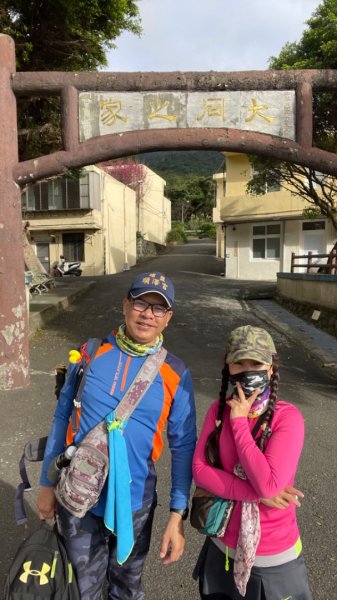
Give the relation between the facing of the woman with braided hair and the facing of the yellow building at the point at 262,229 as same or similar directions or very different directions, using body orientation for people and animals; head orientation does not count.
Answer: same or similar directions

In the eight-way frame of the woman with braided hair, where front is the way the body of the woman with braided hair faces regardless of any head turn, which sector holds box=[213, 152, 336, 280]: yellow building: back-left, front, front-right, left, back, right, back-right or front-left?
back

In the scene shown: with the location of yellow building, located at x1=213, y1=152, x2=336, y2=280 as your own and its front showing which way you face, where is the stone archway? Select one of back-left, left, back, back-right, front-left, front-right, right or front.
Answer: front

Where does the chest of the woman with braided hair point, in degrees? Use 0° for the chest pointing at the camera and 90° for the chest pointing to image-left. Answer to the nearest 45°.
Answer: approximately 0°

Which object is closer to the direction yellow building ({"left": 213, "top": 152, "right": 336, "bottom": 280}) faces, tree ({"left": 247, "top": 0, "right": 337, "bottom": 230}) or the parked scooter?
the tree

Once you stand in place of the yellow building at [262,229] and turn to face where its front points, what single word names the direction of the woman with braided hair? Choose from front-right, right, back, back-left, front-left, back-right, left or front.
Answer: front

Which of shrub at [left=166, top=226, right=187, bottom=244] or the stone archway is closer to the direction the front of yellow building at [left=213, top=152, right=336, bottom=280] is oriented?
the stone archway

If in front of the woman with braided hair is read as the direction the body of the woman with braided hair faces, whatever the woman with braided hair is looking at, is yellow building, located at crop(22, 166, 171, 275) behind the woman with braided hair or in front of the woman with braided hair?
behind

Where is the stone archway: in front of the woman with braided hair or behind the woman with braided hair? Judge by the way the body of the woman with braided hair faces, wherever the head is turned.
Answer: behind

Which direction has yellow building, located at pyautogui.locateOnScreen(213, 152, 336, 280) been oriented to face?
toward the camera

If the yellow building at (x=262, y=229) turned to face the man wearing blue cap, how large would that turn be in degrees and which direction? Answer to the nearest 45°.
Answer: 0° — it already faces them
